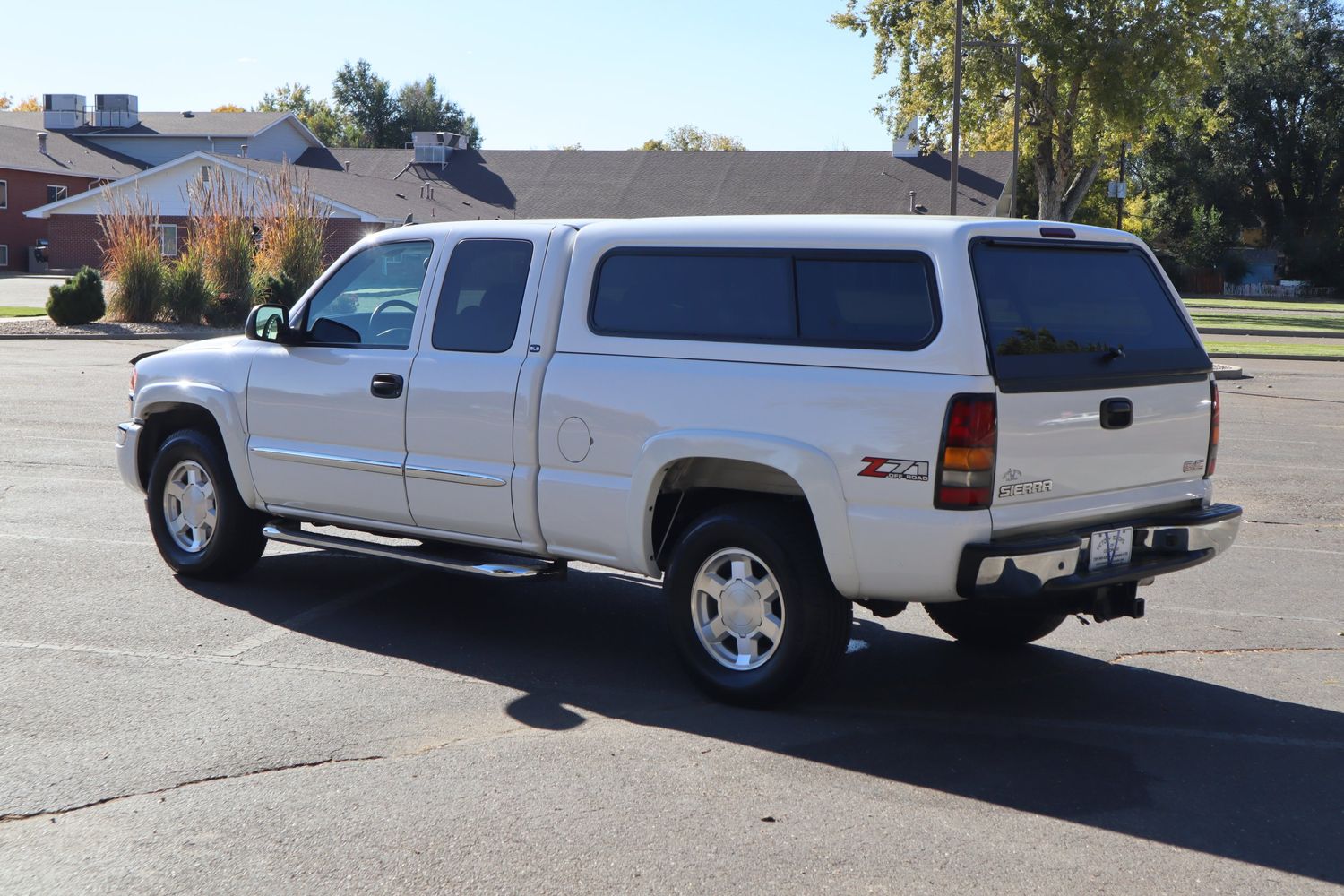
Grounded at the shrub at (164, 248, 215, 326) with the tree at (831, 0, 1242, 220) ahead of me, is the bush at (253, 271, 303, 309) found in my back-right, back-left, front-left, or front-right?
front-right

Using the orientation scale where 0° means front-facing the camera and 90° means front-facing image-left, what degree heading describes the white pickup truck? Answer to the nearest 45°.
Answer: approximately 135°

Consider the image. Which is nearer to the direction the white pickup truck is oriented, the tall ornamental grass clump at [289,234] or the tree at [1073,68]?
the tall ornamental grass clump

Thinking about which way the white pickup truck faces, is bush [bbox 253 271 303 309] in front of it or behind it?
in front

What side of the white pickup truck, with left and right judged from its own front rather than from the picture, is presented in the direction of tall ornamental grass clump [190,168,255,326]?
front

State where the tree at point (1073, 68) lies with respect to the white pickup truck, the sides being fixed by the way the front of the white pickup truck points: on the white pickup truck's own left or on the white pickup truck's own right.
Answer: on the white pickup truck's own right

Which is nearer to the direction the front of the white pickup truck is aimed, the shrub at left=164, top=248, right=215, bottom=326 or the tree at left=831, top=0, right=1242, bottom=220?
the shrub

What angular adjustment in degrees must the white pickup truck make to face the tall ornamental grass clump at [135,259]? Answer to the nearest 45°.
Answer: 0° — it already faces it

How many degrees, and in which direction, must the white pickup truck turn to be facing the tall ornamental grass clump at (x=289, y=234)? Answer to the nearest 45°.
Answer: approximately 45° to its right
